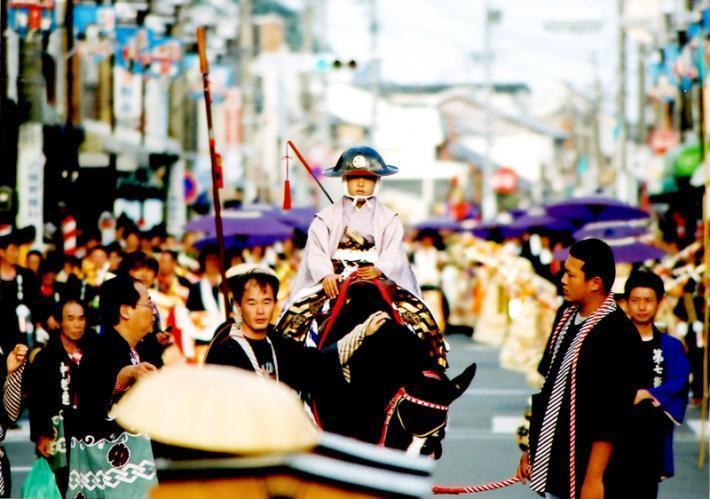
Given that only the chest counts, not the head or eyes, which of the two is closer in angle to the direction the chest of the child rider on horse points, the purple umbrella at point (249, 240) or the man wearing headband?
the man wearing headband

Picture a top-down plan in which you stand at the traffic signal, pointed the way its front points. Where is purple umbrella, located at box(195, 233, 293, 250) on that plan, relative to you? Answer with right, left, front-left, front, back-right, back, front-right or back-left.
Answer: front

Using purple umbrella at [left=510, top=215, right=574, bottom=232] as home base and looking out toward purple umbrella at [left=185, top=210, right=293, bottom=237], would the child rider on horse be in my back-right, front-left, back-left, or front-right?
front-left

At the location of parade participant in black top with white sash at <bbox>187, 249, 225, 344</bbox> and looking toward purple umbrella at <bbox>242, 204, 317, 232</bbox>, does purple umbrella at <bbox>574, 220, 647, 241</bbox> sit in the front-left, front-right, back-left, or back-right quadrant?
front-right

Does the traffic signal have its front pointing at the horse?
yes

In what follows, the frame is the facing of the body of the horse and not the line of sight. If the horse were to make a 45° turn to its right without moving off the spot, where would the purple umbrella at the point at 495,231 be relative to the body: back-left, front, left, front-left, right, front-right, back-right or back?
back

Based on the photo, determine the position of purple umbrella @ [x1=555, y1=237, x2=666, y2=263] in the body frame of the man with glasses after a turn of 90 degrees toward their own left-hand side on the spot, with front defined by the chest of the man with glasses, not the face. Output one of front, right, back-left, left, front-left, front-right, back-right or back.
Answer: front-right

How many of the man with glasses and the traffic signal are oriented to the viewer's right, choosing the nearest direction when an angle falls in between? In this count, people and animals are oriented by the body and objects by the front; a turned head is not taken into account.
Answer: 1

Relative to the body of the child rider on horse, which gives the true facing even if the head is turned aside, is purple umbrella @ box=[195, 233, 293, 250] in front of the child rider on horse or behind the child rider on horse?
behind

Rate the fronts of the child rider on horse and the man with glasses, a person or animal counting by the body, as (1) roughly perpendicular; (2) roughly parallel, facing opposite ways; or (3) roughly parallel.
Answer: roughly perpendicular

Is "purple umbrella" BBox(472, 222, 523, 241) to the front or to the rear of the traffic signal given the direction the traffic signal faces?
to the front

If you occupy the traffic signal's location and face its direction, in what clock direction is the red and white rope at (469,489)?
The red and white rope is roughly at 12 o'clock from the traffic signal.

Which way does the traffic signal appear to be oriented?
toward the camera

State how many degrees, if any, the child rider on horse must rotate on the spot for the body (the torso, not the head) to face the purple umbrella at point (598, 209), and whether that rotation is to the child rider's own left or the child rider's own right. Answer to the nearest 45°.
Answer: approximately 180°

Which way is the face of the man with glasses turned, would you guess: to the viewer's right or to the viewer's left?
to the viewer's right

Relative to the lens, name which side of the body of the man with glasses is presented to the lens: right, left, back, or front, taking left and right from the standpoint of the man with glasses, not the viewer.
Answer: right

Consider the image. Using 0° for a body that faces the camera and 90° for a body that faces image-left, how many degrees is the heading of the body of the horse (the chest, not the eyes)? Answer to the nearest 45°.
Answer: approximately 315°

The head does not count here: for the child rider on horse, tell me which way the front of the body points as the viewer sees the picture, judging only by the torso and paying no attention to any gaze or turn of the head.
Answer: toward the camera
